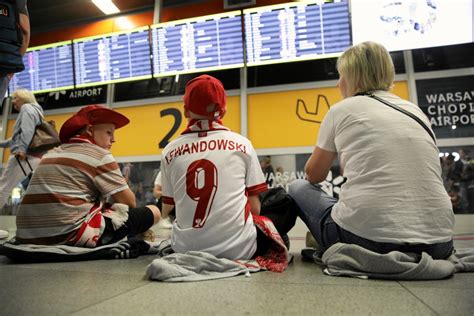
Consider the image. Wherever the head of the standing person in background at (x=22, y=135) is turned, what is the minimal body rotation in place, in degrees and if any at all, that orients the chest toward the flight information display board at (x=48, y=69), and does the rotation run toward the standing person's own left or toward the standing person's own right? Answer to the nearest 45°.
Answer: approximately 90° to the standing person's own right

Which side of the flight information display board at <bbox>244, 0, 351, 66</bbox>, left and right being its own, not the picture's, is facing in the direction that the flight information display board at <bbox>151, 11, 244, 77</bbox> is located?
right

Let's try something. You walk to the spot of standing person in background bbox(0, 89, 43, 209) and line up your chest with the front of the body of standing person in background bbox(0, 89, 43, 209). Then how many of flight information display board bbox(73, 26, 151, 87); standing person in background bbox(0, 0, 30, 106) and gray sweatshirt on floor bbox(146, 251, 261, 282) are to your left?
2

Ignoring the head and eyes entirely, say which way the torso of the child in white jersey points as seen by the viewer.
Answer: away from the camera

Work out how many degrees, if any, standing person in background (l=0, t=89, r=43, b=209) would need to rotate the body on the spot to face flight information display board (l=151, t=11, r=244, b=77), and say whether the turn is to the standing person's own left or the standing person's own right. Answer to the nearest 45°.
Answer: approximately 180°

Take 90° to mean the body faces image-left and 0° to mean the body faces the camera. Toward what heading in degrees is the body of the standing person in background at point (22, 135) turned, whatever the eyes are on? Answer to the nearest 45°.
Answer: approximately 90°

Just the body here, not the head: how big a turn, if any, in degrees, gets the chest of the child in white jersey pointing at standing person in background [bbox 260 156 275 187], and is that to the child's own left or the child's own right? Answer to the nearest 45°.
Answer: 0° — they already face them

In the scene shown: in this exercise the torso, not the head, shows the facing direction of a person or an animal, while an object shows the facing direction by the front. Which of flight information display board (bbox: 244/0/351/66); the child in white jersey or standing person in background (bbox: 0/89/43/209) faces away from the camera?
the child in white jersey

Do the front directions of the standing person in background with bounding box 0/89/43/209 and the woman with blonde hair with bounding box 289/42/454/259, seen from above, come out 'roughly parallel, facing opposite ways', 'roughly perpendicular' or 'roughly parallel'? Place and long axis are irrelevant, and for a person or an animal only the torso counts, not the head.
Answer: roughly perpendicular

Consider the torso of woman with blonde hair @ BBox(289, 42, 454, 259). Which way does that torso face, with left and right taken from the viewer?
facing away from the viewer and to the left of the viewer

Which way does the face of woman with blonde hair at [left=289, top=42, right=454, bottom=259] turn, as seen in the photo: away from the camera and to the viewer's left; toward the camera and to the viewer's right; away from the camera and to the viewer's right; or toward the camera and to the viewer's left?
away from the camera and to the viewer's left

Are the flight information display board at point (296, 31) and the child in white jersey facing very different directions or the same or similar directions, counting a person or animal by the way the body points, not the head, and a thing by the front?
very different directions

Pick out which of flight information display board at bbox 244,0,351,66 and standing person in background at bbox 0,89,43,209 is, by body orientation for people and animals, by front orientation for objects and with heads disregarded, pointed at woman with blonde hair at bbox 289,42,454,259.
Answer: the flight information display board
